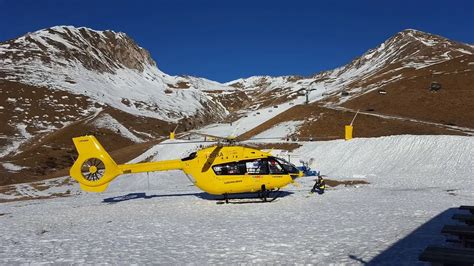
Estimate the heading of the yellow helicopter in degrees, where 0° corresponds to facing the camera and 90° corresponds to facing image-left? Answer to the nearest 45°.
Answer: approximately 270°

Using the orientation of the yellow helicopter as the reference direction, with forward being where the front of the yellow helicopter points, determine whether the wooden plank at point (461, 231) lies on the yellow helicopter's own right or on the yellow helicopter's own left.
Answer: on the yellow helicopter's own right
